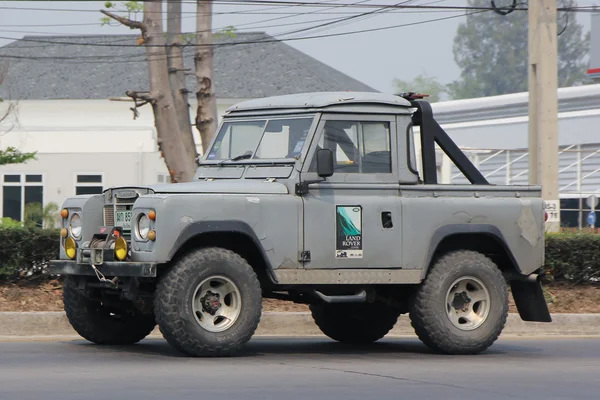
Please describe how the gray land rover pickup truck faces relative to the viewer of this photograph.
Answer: facing the viewer and to the left of the viewer

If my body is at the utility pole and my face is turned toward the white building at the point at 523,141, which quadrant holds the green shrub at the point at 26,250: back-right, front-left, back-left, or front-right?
back-left

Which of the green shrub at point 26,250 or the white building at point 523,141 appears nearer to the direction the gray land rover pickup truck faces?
the green shrub

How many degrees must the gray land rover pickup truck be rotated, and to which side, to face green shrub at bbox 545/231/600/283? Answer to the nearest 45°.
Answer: approximately 180°

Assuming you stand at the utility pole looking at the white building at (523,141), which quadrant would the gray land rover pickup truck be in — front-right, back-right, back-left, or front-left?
back-left

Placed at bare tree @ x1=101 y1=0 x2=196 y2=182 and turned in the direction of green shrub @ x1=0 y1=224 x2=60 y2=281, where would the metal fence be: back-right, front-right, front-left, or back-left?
back-left

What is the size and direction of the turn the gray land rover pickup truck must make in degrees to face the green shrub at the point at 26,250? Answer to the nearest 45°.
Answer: approximately 90° to its right

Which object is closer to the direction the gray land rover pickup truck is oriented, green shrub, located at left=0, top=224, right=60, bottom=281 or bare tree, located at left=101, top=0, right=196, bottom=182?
the green shrub

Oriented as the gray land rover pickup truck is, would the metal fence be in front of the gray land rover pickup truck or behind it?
behind

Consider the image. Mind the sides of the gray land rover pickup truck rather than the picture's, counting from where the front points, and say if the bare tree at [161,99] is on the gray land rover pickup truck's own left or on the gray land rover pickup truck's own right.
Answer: on the gray land rover pickup truck's own right
